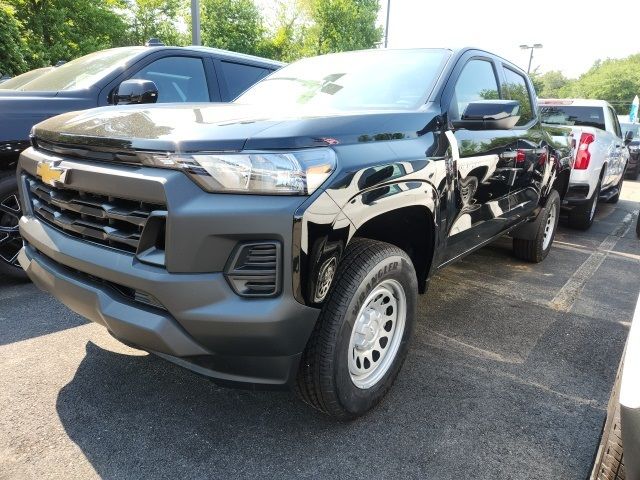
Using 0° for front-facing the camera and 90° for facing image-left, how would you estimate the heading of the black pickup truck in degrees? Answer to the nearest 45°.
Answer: approximately 45°

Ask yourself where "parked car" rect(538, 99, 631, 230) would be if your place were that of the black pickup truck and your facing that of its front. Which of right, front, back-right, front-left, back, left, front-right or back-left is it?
back

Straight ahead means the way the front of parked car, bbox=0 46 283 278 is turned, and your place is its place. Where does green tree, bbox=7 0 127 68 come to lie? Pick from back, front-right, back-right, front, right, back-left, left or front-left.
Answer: back-right

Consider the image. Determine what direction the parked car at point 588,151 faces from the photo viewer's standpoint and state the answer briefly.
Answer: facing away from the viewer and to the right of the viewer

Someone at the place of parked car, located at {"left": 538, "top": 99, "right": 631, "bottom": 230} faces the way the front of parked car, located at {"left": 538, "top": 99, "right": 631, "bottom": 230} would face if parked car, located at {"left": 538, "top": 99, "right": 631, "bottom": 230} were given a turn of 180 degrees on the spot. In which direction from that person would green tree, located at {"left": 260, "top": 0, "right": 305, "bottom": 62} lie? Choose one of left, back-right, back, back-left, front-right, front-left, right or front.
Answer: right

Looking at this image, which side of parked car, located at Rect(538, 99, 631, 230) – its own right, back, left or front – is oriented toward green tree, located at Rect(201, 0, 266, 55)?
left

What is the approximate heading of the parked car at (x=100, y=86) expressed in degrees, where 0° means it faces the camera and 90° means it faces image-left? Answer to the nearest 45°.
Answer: approximately 45°

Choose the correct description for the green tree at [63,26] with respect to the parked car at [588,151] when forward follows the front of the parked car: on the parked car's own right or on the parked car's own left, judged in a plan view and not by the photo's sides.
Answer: on the parked car's own left

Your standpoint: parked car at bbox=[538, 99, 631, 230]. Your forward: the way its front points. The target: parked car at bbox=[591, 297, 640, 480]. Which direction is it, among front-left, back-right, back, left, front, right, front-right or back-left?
back-right
